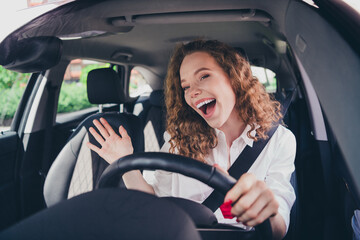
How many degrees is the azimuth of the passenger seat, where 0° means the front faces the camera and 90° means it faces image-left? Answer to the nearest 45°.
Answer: approximately 45°

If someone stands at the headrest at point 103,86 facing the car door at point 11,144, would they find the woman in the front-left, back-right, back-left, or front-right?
back-left

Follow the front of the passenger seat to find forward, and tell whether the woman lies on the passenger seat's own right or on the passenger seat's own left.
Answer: on the passenger seat's own left
